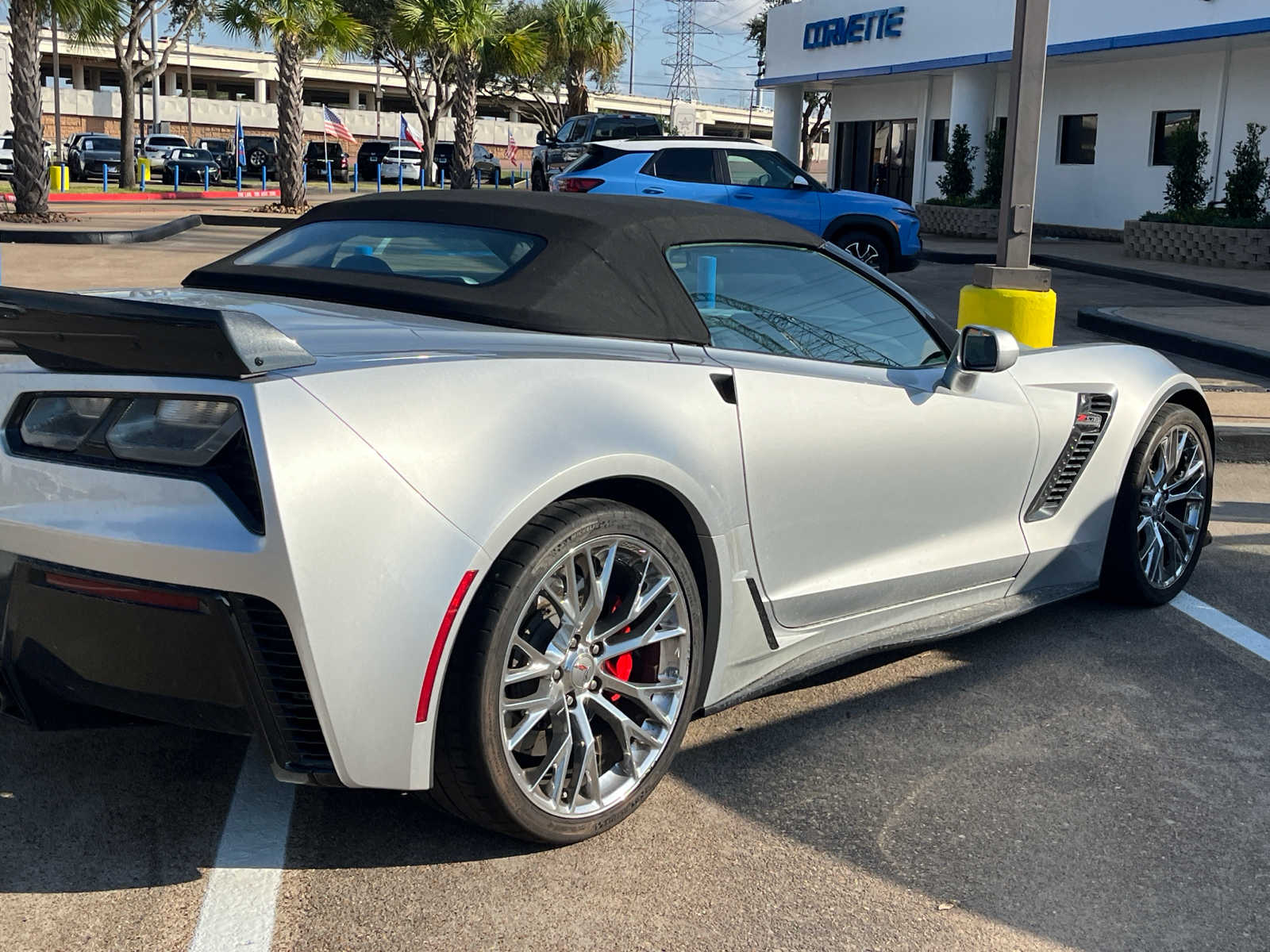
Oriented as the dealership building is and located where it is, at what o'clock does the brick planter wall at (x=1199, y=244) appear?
The brick planter wall is roughly at 10 o'clock from the dealership building.

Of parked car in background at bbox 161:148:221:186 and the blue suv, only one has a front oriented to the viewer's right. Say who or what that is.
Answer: the blue suv

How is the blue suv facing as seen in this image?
to the viewer's right

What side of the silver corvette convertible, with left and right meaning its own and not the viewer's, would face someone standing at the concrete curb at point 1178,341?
front

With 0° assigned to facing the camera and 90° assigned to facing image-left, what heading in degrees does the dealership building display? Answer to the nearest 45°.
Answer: approximately 45°

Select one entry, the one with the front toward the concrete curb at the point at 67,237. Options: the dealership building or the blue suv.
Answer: the dealership building

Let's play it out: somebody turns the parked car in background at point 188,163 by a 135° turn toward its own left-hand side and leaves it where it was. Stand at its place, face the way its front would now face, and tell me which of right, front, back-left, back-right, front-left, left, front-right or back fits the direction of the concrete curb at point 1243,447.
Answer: back-right

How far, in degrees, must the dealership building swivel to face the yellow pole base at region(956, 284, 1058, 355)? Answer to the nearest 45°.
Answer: approximately 45° to its left

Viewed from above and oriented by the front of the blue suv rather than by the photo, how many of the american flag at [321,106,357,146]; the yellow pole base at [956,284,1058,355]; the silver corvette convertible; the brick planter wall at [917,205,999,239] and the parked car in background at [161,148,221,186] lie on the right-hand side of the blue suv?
2

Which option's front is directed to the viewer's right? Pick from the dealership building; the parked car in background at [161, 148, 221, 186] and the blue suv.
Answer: the blue suv

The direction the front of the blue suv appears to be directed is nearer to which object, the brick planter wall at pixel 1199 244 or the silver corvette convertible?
the brick planter wall

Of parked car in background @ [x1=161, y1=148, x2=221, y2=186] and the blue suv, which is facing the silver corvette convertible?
the parked car in background

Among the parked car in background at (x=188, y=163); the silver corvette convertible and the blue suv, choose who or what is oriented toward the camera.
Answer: the parked car in background
